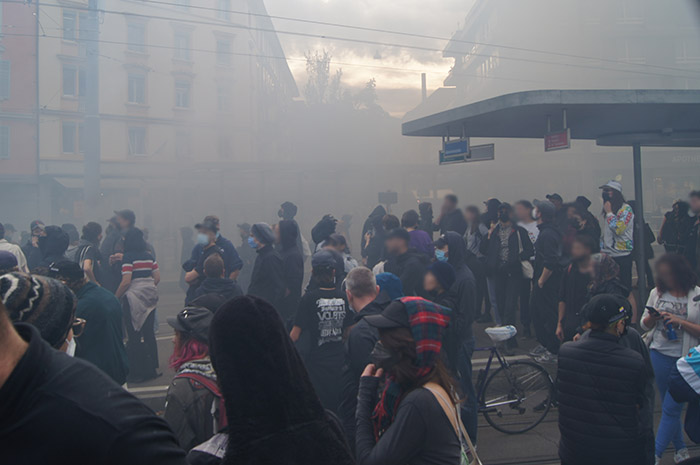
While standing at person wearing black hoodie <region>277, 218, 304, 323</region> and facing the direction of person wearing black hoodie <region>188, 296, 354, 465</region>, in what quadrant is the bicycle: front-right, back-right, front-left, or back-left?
front-left

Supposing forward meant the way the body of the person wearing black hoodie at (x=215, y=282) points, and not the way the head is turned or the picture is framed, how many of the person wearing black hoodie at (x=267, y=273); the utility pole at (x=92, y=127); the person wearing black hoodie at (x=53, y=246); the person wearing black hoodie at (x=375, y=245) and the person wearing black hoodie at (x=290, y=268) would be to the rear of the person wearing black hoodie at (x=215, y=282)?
0

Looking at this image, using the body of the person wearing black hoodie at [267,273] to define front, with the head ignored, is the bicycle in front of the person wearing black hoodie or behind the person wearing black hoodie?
behind

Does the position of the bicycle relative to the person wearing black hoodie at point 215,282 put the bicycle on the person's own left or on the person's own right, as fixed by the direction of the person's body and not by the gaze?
on the person's own right

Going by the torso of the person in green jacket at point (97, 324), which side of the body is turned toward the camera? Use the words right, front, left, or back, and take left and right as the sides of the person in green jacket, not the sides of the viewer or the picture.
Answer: left

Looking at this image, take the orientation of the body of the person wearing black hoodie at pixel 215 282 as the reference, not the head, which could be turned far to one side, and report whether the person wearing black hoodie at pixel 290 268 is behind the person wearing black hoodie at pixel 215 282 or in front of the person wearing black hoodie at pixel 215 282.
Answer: in front

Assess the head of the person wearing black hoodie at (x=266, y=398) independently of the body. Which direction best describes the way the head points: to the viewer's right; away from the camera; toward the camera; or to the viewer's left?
away from the camera

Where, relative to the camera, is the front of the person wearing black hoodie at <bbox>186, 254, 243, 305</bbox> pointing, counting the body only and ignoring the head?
away from the camera

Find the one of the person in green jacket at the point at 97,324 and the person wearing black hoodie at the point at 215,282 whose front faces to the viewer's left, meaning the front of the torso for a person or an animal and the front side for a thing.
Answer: the person in green jacket

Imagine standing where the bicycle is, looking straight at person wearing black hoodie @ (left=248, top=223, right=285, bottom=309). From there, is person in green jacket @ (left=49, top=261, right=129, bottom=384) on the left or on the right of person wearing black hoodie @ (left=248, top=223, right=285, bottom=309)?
left
